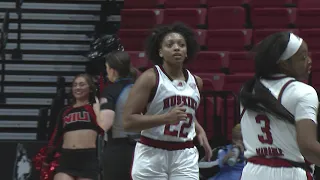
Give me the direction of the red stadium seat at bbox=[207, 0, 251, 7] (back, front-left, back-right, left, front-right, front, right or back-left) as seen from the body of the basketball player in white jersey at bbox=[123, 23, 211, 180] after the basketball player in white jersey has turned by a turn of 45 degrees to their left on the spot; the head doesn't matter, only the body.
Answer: left

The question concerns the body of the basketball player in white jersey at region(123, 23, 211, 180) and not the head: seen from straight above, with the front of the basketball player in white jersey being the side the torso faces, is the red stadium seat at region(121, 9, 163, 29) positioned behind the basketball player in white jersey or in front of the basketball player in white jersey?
behind

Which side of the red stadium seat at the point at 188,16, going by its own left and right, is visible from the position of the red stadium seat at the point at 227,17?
left

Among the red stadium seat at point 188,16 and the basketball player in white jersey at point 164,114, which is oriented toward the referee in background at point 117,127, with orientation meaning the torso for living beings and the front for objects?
the red stadium seat

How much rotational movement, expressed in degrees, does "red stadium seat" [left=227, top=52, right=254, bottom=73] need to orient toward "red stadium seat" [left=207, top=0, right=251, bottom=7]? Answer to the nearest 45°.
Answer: approximately 180°

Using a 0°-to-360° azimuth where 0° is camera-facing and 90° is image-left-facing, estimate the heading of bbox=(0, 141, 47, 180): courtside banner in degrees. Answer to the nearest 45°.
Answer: approximately 0°

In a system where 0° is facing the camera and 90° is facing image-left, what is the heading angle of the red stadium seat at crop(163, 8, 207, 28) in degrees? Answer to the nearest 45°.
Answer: approximately 0°

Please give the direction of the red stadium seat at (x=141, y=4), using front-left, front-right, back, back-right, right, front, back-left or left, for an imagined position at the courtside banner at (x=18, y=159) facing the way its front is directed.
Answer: back-left
